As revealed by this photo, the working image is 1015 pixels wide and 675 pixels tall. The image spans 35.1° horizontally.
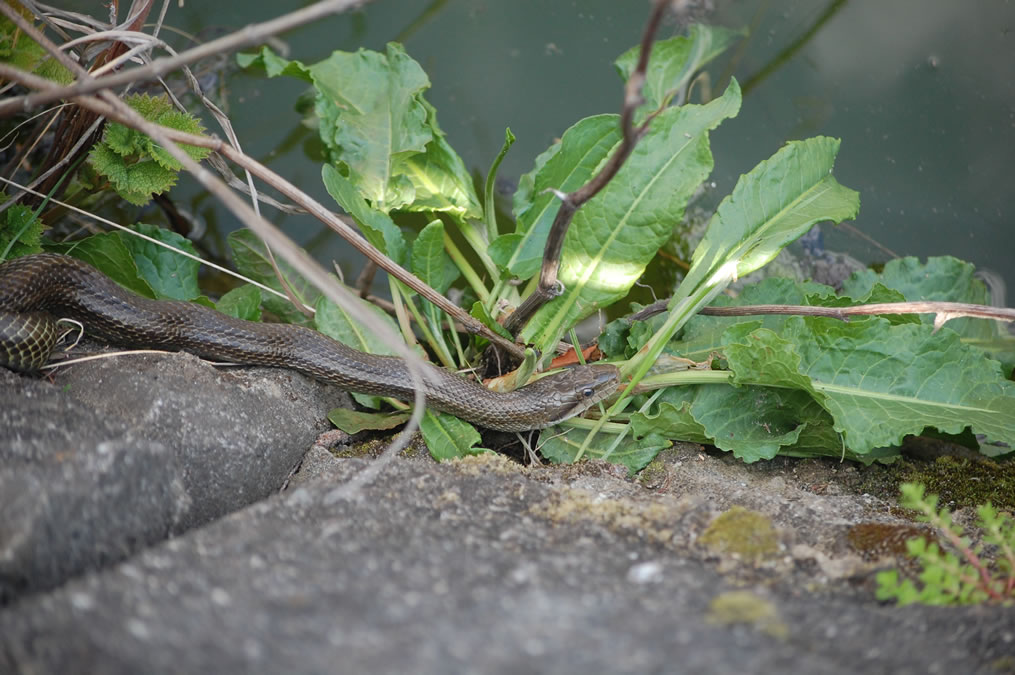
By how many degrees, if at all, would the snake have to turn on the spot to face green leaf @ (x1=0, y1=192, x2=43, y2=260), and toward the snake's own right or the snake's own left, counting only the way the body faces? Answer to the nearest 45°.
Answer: approximately 180°

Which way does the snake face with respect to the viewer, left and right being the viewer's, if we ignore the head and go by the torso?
facing to the right of the viewer

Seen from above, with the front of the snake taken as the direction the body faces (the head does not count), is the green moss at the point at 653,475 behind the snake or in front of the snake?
in front

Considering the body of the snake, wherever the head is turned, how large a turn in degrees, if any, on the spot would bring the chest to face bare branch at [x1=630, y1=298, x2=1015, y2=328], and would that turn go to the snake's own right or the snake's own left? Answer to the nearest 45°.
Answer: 0° — it already faces it
